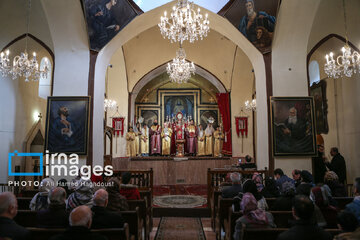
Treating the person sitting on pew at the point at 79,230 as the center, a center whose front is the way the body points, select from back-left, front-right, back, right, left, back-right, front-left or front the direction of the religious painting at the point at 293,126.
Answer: front-right

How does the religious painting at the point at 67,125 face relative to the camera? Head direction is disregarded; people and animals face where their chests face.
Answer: toward the camera

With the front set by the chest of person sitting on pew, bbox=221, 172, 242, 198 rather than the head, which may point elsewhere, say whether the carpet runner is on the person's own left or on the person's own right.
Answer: on the person's own left

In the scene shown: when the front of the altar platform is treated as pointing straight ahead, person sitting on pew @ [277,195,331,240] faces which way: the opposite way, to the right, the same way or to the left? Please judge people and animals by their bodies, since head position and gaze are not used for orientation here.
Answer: the opposite way

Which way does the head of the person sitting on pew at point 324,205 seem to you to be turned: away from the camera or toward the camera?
away from the camera

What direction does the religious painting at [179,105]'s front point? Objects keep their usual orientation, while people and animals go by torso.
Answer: toward the camera

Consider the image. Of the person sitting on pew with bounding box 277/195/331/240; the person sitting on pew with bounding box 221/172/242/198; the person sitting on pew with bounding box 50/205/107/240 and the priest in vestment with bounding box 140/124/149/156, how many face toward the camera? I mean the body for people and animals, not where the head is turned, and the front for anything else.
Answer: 1

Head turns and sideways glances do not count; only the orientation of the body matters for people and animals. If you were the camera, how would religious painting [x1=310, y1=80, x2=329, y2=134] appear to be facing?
facing the viewer and to the left of the viewer

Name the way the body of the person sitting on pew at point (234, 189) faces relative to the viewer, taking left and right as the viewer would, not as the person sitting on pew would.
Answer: facing away from the viewer

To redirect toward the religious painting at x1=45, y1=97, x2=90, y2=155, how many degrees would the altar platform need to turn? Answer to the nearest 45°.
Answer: approximately 45° to its right

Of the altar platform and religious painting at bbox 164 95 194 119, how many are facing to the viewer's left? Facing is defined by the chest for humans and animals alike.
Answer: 0

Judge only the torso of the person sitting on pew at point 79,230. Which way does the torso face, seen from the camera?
away from the camera

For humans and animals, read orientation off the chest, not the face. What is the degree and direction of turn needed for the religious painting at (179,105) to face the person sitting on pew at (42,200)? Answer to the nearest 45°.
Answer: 0° — it already faces them

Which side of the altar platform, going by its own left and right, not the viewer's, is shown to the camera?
front

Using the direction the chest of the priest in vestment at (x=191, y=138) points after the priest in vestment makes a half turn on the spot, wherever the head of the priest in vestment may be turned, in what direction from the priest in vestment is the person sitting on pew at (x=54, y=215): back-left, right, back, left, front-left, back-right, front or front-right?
back

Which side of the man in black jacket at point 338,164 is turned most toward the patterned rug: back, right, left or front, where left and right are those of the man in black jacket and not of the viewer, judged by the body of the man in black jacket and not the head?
front

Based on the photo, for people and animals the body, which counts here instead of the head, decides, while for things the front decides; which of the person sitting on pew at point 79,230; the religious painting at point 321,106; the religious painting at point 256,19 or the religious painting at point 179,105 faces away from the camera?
the person sitting on pew
